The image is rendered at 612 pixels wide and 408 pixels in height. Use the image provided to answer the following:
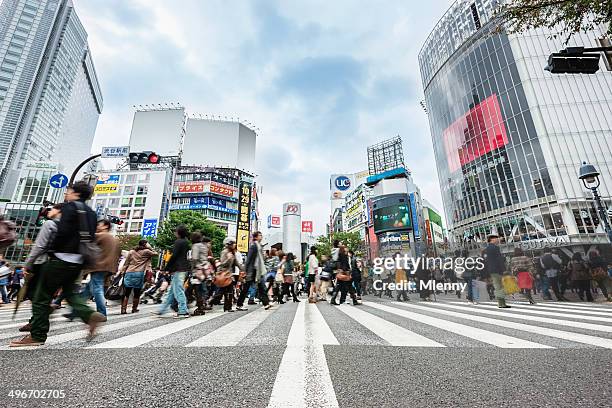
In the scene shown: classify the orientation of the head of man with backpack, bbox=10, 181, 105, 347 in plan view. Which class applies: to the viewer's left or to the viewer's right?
to the viewer's left

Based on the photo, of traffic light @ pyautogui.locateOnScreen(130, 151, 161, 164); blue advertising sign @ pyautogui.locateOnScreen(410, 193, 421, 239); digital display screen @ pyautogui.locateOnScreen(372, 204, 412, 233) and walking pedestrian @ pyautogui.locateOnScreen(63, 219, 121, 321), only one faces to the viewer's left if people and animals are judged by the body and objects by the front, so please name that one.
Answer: the walking pedestrian

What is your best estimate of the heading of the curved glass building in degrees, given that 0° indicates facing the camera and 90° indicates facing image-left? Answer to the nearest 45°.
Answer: approximately 45°

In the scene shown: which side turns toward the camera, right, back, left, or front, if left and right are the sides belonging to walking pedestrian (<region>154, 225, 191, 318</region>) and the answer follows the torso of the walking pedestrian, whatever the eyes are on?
left

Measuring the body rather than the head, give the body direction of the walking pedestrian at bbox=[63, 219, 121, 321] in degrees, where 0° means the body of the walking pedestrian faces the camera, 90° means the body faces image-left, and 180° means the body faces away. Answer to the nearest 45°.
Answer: approximately 90°

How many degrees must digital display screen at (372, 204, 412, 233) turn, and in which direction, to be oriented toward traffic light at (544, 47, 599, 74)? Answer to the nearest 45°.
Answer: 0° — it already faces it

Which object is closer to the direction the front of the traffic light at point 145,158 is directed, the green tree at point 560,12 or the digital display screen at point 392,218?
the green tree

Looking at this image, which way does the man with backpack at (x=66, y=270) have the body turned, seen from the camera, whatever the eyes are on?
to the viewer's left
